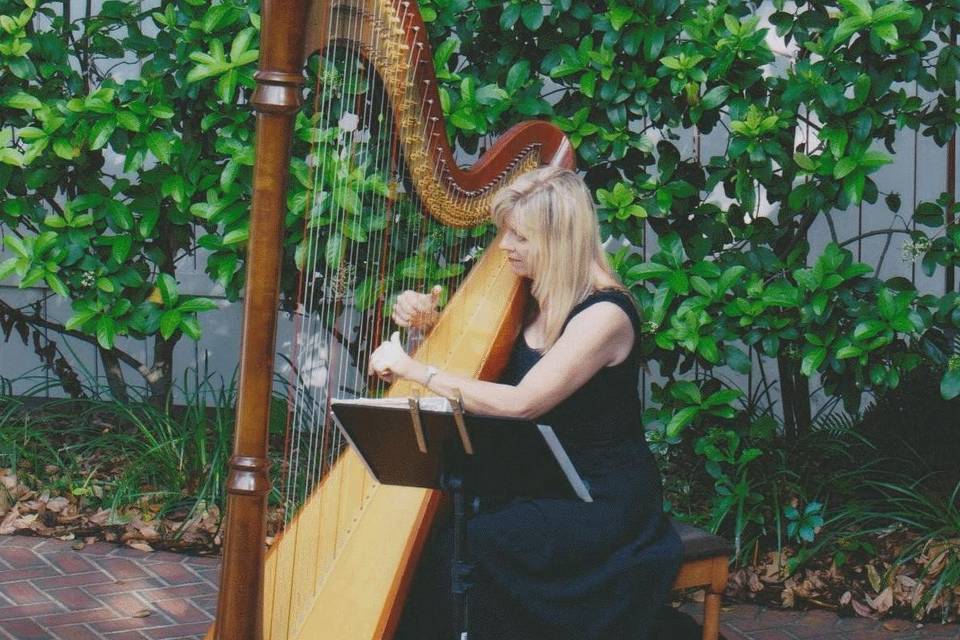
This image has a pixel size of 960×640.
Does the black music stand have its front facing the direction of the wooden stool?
yes

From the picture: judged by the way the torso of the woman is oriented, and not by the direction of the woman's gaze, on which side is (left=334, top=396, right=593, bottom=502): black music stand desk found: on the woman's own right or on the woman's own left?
on the woman's own left

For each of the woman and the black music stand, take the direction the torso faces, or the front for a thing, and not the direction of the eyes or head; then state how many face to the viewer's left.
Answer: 1

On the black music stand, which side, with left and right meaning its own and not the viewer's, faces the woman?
front

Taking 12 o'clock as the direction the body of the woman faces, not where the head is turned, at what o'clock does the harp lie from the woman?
The harp is roughly at 11 o'clock from the woman.

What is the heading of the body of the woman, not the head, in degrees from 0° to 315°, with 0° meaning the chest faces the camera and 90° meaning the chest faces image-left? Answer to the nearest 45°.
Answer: approximately 90°

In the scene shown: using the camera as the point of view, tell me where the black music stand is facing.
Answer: facing away from the viewer and to the right of the viewer

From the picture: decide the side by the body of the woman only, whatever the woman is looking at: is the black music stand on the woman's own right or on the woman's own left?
on the woman's own left
